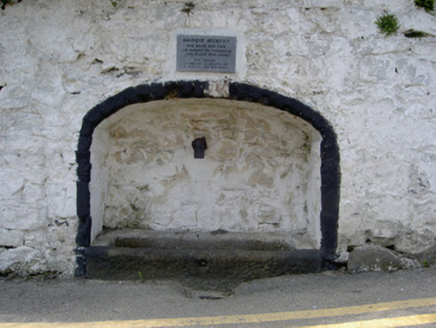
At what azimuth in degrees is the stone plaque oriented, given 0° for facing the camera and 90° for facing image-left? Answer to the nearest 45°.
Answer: approximately 0°

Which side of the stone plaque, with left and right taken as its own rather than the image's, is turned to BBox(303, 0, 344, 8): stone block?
left
